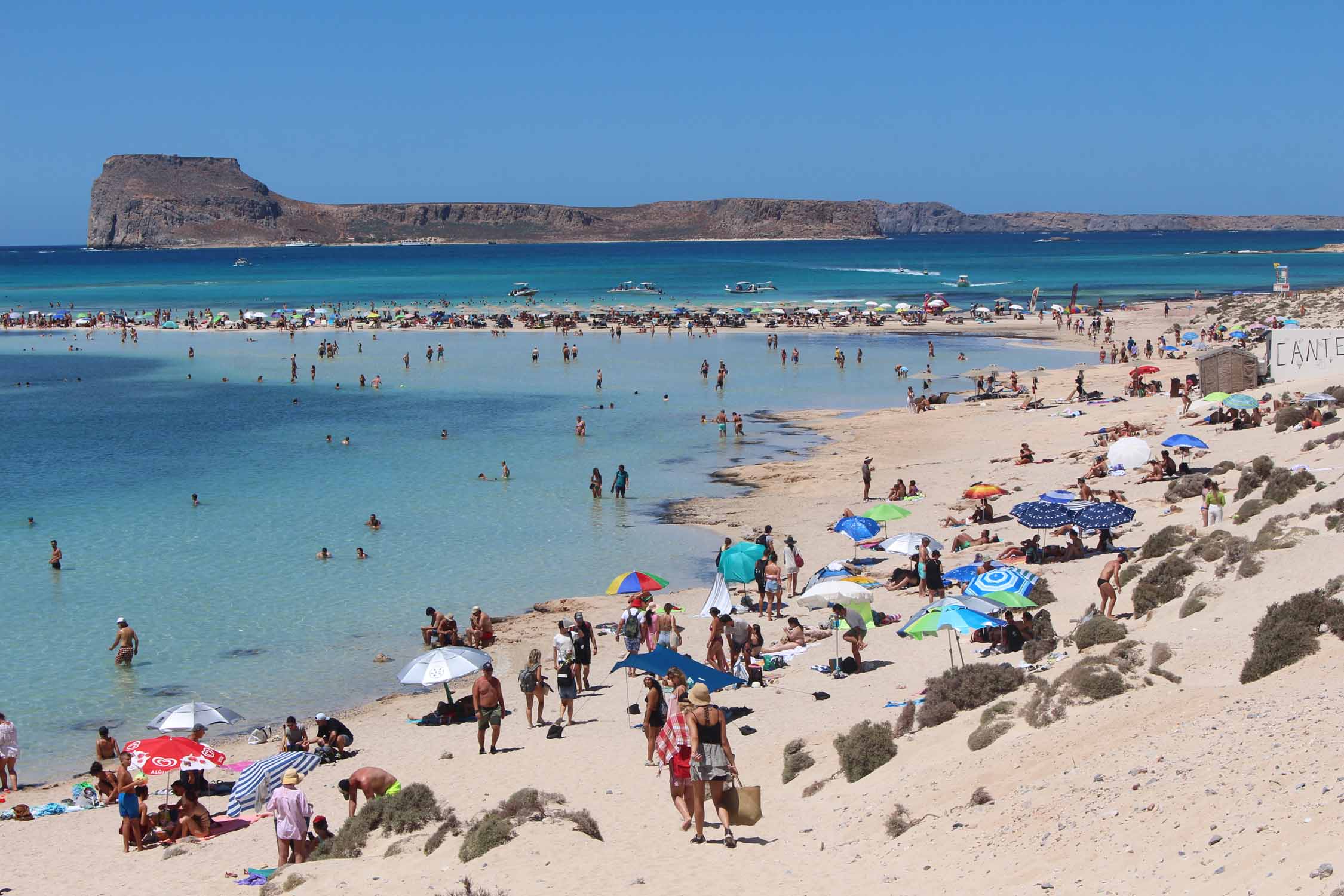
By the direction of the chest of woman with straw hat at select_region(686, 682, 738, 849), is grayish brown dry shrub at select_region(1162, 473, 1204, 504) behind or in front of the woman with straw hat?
in front

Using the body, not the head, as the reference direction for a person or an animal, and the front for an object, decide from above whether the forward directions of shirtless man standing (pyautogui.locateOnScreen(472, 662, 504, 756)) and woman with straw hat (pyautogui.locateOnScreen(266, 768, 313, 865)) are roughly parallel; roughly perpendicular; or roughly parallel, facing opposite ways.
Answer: roughly parallel, facing opposite ways

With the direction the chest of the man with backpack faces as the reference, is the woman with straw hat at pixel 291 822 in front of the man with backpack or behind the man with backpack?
behind

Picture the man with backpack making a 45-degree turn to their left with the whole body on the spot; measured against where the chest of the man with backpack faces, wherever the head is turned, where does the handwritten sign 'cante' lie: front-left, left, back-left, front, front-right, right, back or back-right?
right

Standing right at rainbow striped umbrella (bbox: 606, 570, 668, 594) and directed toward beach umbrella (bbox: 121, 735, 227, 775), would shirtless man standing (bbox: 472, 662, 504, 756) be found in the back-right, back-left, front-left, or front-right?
front-left

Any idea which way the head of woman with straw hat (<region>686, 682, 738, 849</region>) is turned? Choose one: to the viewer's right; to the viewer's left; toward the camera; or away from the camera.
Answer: away from the camera

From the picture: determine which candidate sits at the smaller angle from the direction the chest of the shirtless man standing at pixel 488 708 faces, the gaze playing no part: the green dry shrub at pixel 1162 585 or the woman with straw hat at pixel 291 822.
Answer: the woman with straw hat

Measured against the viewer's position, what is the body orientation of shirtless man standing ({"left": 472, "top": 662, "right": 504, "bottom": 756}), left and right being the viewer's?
facing the viewer

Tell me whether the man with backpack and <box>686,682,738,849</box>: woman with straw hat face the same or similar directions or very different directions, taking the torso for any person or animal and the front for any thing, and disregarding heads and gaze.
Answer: same or similar directions

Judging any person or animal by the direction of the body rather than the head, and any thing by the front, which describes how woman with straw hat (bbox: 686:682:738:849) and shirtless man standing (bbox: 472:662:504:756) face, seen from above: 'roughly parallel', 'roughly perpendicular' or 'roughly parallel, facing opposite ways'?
roughly parallel, facing opposite ways

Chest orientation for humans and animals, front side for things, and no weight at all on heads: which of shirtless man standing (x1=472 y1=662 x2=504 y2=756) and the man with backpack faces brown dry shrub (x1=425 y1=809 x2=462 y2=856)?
the shirtless man standing

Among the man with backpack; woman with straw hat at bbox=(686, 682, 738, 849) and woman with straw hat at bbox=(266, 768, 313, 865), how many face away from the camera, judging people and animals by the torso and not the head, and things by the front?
3
